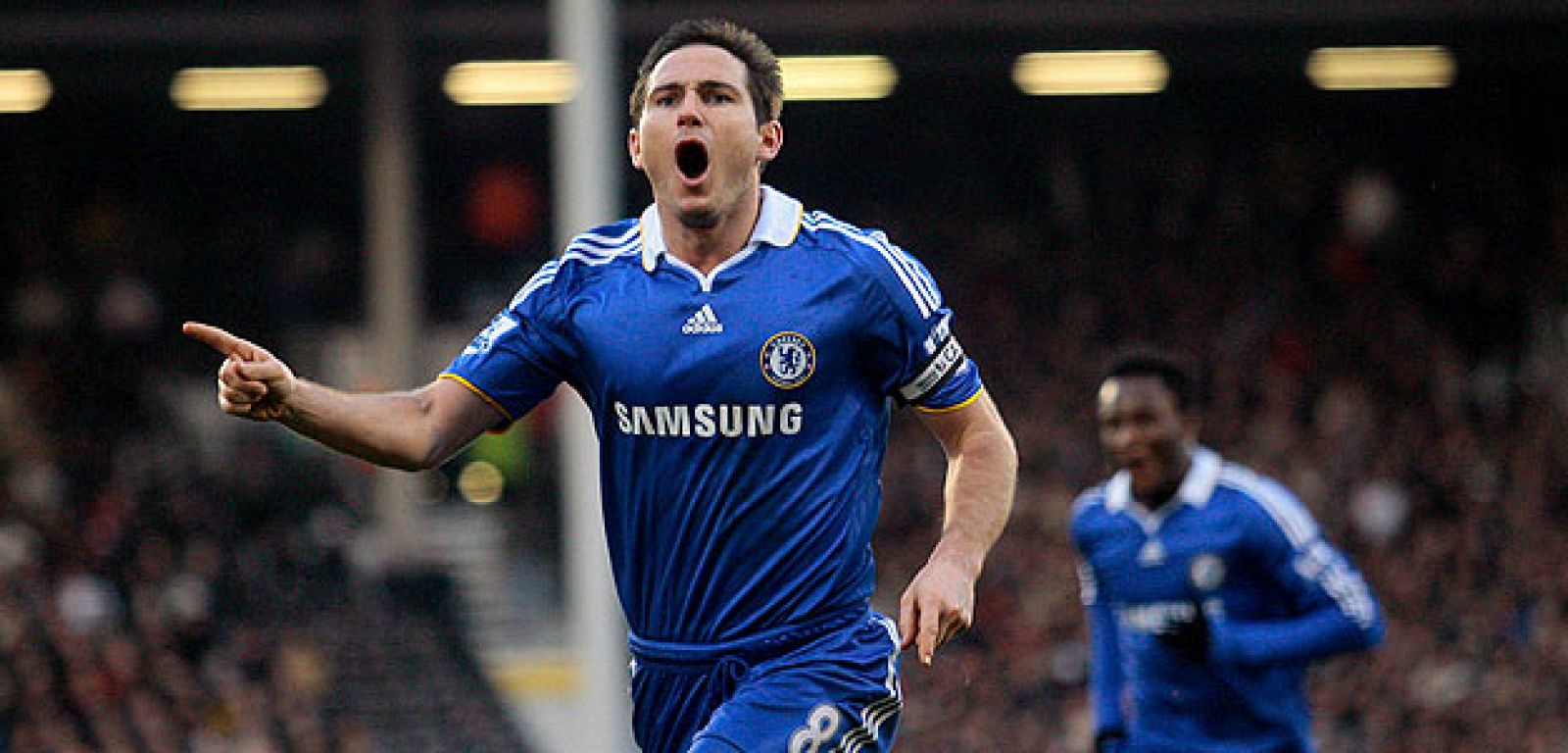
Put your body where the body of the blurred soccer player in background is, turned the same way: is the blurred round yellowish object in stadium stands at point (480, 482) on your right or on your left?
on your right

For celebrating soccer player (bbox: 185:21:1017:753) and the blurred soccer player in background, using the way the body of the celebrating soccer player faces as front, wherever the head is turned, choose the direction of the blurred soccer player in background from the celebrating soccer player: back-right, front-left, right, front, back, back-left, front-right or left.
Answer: back-left

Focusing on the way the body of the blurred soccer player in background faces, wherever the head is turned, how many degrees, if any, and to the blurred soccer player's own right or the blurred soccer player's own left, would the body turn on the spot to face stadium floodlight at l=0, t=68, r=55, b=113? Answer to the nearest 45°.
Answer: approximately 90° to the blurred soccer player's own right

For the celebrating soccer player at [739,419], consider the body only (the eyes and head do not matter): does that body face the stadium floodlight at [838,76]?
no

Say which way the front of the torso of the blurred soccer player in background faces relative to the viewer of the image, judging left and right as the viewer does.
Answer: facing the viewer and to the left of the viewer

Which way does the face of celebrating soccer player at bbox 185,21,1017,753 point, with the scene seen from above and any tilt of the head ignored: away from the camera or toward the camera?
toward the camera

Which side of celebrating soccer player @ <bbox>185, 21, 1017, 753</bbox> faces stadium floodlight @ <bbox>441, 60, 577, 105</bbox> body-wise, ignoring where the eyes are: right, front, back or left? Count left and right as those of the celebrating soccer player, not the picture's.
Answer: back

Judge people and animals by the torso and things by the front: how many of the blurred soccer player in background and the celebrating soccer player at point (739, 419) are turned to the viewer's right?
0

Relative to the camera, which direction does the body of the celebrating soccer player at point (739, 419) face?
toward the camera

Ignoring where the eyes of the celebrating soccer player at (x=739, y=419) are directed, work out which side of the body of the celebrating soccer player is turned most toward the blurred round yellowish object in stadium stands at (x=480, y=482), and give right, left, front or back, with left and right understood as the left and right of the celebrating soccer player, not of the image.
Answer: back

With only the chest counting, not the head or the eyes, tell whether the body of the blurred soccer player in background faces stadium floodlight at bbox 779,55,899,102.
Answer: no

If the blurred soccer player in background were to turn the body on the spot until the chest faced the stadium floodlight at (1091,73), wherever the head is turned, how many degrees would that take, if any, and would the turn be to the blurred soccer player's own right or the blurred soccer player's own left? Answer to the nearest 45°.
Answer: approximately 135° to the blurred soccer player's own right
